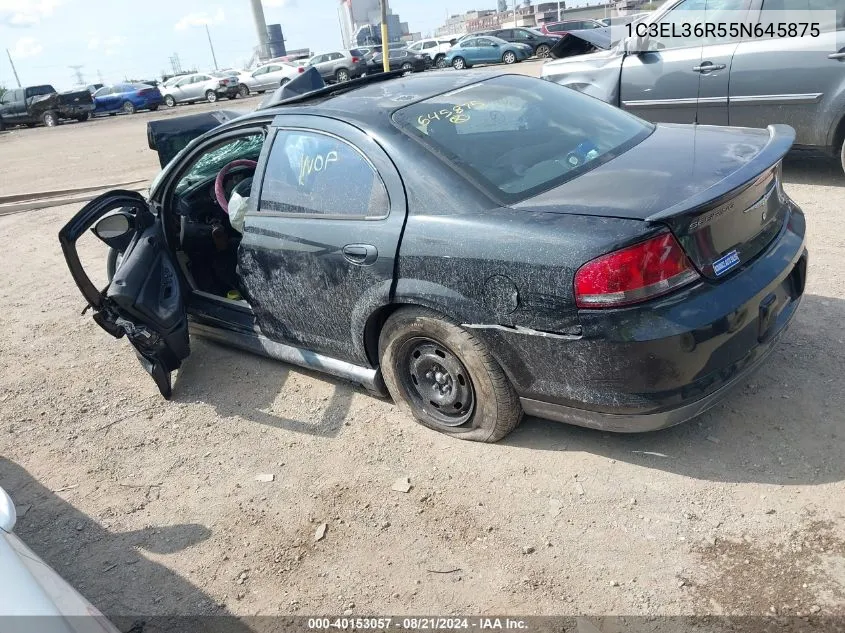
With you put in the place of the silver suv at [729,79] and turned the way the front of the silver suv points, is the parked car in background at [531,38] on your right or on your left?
on your right

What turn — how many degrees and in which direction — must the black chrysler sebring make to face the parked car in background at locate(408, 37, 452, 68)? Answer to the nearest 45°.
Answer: approximately 45° to its right

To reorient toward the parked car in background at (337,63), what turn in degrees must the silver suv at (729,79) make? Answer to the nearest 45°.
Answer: approximately 45° to its right

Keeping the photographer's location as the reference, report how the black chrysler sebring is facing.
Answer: facing away from the viewer and to the left of the viewer

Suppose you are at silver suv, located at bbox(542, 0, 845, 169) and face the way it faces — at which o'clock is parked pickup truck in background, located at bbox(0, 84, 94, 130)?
The parked pickup truck in background is roughly at 1 o'clock from the silver suv.

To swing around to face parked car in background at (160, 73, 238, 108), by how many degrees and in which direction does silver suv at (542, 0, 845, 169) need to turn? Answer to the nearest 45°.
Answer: approximately 45° to its right

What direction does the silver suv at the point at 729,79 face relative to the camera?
to the viewer's left
